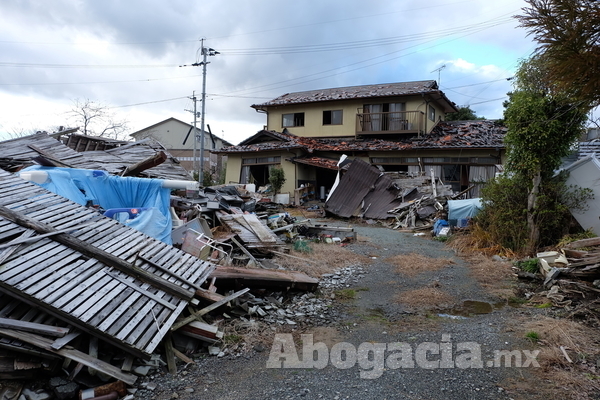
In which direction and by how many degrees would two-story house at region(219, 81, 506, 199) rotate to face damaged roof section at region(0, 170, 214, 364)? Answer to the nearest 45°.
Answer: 0° — it already faces it

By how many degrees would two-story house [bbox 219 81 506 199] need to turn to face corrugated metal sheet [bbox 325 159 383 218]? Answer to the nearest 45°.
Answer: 0° — it already faces it

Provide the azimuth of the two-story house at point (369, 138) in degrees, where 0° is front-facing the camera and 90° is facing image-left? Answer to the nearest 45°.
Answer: approximately 0°

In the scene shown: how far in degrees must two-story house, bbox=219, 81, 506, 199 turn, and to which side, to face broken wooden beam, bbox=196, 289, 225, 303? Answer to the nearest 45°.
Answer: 0° — it already faces it

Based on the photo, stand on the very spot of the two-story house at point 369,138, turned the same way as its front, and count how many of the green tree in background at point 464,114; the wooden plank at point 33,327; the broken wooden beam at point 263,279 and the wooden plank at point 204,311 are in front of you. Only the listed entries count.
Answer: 3

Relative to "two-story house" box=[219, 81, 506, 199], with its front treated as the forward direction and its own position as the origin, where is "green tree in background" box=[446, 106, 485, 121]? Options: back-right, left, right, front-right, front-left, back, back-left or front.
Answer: back-left

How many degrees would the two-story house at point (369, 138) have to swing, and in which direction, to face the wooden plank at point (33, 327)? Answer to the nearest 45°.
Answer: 0° — it already faces it

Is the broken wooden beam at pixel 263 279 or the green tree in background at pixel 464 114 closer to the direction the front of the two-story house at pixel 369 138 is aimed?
the broken wooden beam

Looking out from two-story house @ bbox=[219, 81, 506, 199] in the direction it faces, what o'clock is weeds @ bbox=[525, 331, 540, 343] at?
The weeds is roughly at 12 o'clock from the two-story house.

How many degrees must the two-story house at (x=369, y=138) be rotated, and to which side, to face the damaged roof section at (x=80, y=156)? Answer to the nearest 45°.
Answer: approximately 45° to its right

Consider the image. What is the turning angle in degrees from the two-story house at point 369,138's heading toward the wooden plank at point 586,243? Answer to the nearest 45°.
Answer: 0° — it already faces it
